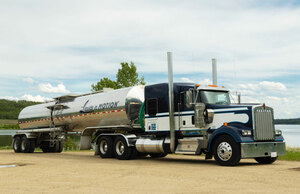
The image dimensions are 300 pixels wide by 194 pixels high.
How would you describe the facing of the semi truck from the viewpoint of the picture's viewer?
facing the viewer and to the right of the viewer

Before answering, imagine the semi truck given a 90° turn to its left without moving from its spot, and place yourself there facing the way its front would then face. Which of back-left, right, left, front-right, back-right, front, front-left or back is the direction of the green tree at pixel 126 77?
front-left
